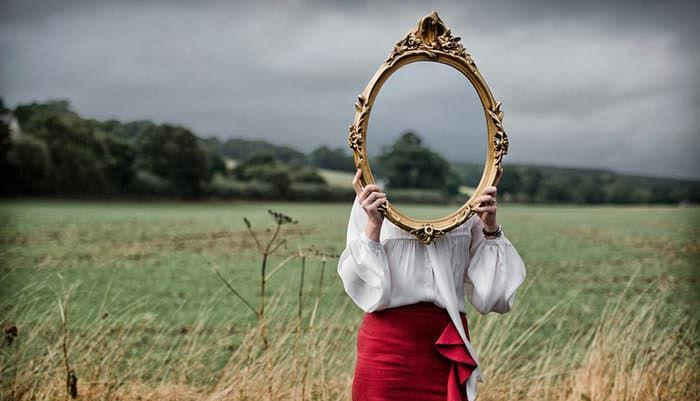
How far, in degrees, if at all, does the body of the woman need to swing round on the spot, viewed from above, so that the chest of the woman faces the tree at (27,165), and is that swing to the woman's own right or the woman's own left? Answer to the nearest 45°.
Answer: approximately 135° to the woman's own right

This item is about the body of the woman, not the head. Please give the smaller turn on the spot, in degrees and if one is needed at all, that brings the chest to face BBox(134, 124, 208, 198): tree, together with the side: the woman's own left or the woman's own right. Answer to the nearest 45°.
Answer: approximately 135° to the woman's own right

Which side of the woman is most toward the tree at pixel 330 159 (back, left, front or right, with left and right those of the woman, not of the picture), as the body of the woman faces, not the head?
back

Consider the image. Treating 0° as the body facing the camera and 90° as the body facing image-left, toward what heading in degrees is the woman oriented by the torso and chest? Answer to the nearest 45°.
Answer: approximately 0°

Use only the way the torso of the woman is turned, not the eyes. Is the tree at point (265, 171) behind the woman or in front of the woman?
behind
